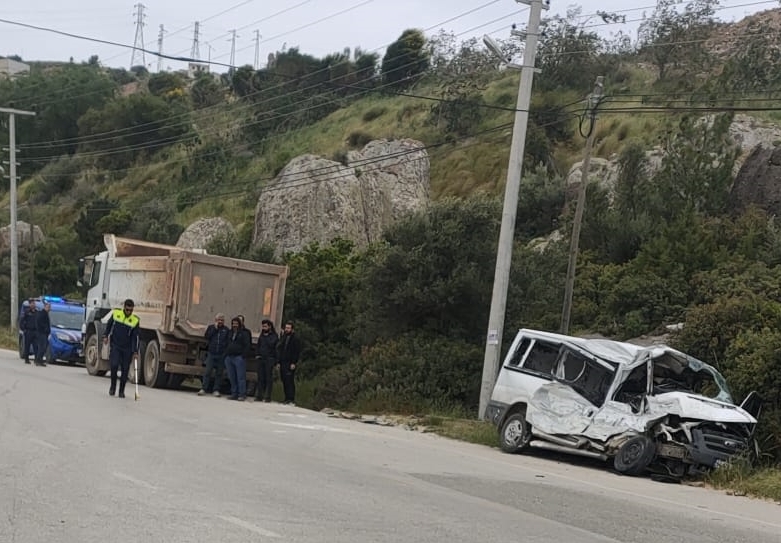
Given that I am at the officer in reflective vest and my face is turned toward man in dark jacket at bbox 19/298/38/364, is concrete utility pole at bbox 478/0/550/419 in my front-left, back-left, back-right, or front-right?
back-right

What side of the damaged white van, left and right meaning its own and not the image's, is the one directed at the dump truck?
back

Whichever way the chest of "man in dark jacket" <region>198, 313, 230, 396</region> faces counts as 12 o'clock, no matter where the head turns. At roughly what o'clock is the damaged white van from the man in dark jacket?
The damaged white van is roughly at 11 o'clock from the man in dark jacket.

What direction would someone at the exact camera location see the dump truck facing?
facing away from the viewer and to the left of the viewer

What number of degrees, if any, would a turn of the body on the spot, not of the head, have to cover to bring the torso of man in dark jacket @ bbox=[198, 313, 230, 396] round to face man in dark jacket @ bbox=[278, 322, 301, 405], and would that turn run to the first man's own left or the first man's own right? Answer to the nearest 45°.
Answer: approximately 90° to the first man's own left

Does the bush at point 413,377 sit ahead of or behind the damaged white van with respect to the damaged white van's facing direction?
behind

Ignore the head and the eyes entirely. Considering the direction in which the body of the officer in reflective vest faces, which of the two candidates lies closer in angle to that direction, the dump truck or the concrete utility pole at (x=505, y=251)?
the concrete utility pole

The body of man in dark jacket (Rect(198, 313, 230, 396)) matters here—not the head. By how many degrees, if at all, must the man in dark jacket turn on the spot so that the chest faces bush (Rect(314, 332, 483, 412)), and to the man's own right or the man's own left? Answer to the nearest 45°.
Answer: approximately 45° to the man's own left

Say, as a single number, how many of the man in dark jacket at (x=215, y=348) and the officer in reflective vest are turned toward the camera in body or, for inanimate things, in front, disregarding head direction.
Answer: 2

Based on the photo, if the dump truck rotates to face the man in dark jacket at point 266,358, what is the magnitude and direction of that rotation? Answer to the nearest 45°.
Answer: approximately 180°

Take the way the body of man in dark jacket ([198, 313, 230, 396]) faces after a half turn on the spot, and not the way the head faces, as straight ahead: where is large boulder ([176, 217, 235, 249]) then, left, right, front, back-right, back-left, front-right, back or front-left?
front
